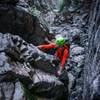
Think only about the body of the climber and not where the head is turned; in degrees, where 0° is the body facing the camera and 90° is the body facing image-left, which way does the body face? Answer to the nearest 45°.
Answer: approximately 45°
